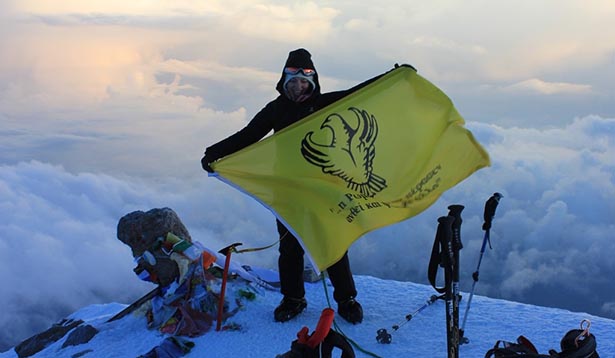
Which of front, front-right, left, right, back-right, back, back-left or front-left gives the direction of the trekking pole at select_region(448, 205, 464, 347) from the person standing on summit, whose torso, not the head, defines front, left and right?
front-left

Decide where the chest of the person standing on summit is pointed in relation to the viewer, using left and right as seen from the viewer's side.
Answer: facing the viewer

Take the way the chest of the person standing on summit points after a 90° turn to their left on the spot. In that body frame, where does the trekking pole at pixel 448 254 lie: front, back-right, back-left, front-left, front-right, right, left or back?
front-right

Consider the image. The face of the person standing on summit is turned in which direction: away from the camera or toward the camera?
toward the camera
